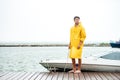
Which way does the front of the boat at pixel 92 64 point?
to the viewer's left
